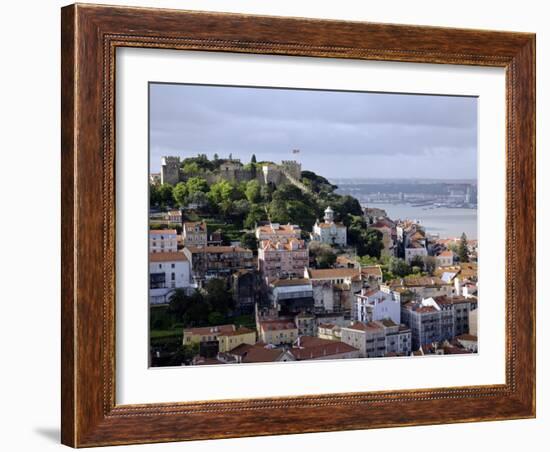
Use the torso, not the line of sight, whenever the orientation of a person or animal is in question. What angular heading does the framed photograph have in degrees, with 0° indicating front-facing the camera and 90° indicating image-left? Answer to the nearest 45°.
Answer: approximately 315°
